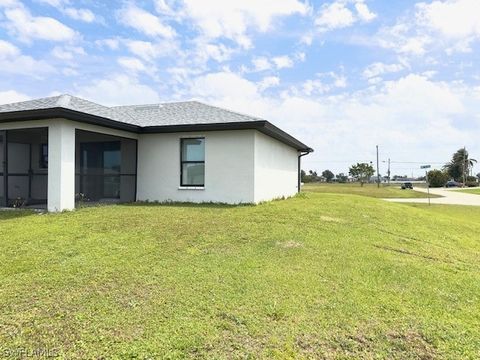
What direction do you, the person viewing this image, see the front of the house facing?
facing away from the viewer and to the right of the viewer
